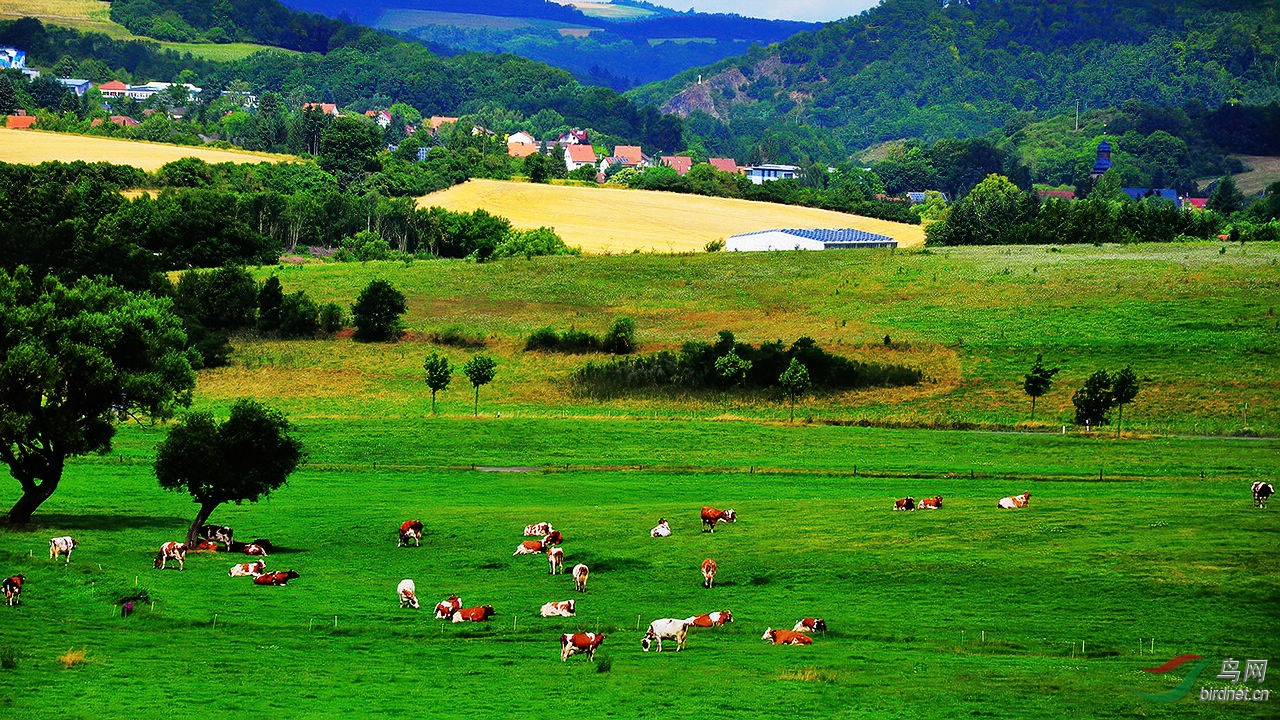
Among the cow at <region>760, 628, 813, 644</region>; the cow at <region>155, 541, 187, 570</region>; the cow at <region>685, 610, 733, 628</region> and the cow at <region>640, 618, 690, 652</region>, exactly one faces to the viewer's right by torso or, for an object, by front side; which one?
the cow at <region>685, 610, 733, 628</region>

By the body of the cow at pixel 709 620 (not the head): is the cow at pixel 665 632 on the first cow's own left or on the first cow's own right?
on the first cow's own right

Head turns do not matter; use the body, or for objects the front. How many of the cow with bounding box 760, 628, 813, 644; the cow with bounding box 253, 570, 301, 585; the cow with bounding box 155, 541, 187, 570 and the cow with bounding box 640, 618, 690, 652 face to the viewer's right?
1

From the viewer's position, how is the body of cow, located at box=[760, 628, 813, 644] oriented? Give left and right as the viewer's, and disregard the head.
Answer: facing to the left of the viewer

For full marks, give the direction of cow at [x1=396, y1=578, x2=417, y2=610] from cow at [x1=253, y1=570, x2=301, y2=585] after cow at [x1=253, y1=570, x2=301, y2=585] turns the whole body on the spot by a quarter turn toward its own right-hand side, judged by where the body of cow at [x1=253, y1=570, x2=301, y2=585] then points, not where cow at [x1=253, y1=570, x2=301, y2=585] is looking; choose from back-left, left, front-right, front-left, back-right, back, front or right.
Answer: front-left

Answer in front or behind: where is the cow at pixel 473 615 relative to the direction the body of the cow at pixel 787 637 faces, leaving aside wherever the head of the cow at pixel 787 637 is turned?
in front

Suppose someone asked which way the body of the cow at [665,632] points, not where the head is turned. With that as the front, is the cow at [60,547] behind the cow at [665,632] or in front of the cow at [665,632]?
in front

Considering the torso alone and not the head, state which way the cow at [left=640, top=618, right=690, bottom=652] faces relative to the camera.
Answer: to the viewer's left

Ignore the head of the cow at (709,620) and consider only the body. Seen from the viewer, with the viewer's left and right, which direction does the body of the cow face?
facing to the right of the viewer

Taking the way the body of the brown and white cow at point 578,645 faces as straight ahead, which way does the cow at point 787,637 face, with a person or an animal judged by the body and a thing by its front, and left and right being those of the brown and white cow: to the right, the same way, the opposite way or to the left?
the opposite way

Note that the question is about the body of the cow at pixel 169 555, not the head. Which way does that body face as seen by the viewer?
to the viewer's left

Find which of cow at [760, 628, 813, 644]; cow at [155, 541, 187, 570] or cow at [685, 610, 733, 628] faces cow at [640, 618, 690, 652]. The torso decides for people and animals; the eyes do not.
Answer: cow at [760, 628, 813, 644]

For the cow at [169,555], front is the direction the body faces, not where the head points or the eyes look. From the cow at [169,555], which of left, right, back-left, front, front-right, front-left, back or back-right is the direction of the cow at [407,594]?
back-left
